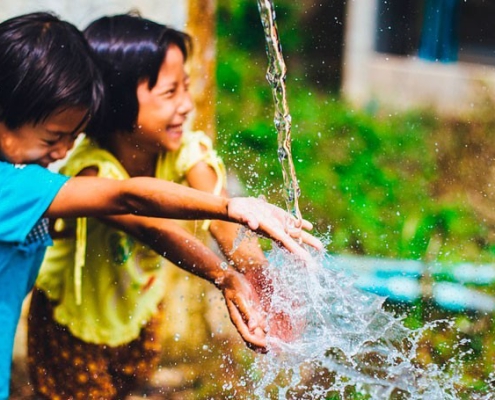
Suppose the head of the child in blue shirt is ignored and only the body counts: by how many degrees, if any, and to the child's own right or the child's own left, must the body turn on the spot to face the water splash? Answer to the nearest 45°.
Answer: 0° — they already face it

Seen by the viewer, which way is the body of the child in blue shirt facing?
to the viewer's right

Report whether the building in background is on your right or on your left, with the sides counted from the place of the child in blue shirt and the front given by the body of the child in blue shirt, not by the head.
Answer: on your left

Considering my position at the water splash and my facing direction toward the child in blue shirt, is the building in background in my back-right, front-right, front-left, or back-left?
back-right

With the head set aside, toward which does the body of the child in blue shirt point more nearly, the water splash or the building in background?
the water splash

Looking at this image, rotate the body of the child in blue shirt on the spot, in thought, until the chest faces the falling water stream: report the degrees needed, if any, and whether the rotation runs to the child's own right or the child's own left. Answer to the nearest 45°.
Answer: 0° — they already face it
